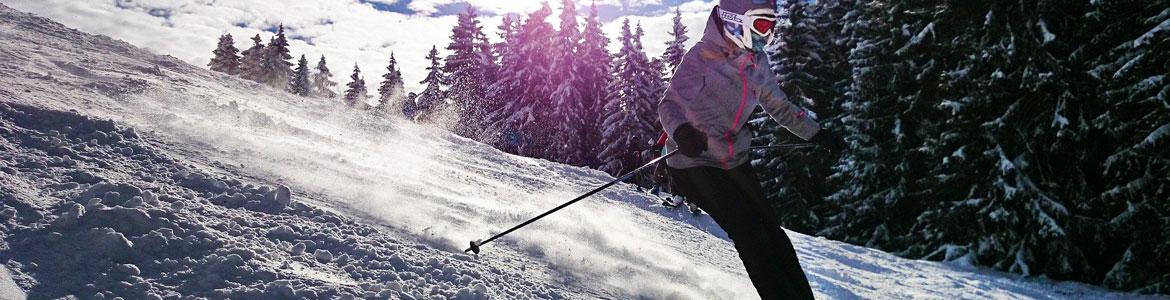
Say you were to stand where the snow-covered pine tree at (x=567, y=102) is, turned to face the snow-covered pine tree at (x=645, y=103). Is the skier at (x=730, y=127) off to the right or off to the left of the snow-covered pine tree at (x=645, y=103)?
right

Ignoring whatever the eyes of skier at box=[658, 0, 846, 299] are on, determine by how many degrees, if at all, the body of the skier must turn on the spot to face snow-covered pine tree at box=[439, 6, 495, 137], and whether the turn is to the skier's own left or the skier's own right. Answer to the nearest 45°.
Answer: approximately 180°

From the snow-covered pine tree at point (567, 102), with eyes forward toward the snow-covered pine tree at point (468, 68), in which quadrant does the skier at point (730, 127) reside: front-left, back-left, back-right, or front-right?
back-left

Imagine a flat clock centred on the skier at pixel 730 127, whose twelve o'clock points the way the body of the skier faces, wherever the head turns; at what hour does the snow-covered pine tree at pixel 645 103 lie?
The snow-covered pine tree is roughly at 7 o'clock from the skier.

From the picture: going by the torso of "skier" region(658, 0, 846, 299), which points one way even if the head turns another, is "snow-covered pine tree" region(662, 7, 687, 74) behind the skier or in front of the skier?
behind

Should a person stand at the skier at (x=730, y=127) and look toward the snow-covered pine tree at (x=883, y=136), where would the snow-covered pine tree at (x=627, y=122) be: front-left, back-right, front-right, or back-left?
front-left

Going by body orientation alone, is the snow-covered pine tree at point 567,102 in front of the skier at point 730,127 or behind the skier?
behind

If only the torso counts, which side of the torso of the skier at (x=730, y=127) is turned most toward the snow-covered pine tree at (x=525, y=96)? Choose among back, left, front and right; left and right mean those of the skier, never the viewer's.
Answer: back

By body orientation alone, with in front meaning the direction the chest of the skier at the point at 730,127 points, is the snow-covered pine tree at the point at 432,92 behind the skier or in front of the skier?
behind

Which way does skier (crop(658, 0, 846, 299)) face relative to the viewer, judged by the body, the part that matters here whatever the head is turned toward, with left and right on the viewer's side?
facing the viewer and to the right of the viewer
